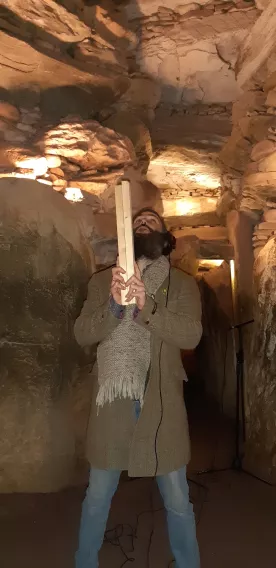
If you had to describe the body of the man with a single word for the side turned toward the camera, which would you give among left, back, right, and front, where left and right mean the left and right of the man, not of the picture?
front

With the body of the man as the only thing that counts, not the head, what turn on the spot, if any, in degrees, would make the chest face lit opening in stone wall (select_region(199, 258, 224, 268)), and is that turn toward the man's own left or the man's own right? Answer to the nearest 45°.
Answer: approximately 180°

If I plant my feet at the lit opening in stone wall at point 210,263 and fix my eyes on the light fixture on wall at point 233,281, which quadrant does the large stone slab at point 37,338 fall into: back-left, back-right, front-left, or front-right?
front-right

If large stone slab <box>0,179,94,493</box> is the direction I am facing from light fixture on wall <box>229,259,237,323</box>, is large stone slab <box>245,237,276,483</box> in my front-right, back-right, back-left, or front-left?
front-left

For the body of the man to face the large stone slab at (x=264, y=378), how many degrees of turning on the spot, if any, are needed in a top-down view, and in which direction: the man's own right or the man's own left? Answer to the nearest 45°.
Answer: approximately 135° to the man's own left

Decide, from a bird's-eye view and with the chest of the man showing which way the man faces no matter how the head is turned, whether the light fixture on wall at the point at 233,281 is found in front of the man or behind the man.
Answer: behind

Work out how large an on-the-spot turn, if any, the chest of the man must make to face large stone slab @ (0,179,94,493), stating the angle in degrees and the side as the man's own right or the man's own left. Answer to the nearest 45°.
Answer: approximately 135° to the man's own right
